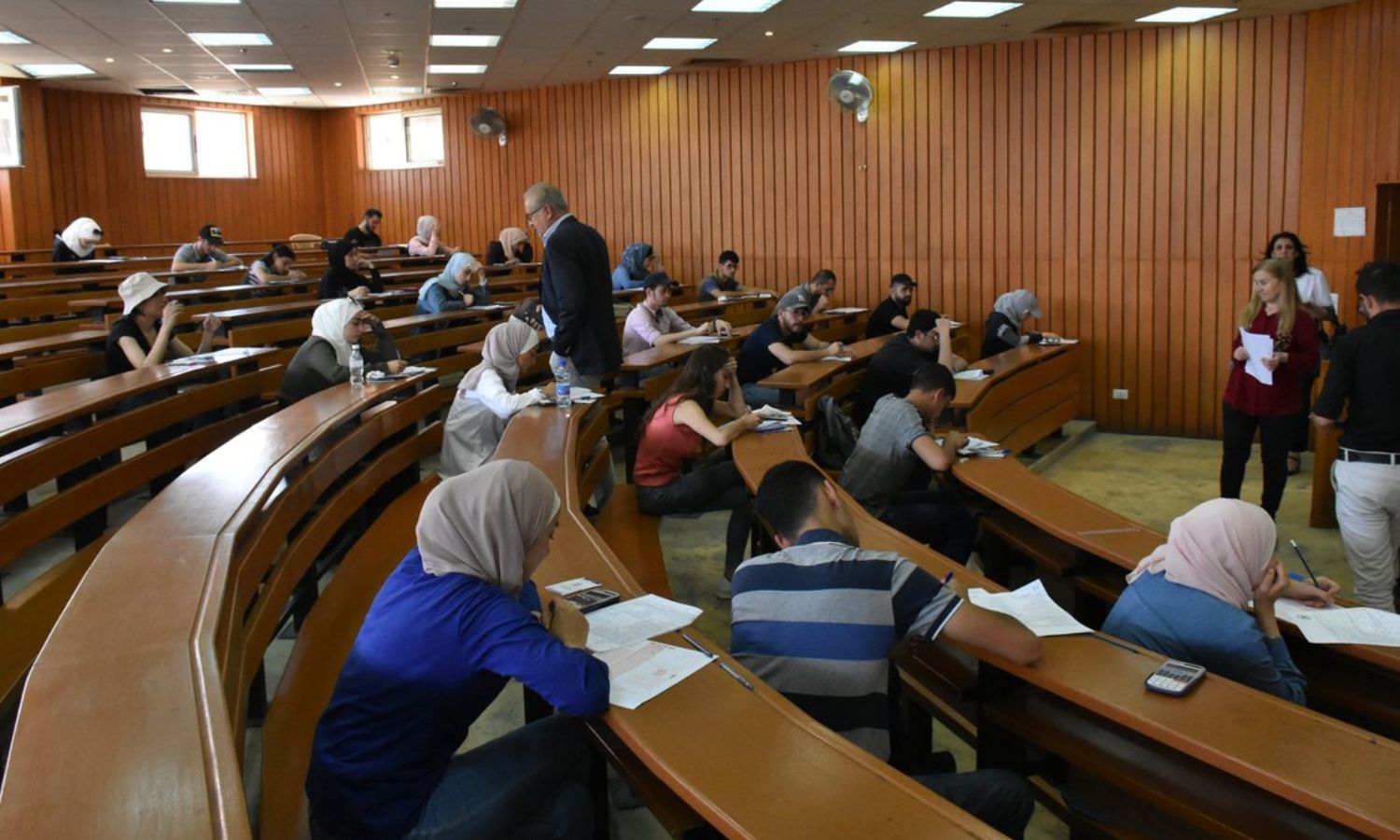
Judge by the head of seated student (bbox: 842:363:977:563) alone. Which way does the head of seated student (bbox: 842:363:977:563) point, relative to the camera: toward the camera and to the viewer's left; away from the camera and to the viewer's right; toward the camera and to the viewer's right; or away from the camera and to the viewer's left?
away from the camera and to the viewer's right

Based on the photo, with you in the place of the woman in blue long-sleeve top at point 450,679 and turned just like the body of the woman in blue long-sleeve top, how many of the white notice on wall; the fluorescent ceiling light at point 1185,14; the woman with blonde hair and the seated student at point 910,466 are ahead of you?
4

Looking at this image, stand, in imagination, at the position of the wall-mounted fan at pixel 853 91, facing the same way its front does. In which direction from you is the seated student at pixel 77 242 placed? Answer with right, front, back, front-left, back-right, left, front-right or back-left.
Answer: front-right

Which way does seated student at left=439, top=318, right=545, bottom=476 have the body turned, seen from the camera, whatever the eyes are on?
to the viewer's right

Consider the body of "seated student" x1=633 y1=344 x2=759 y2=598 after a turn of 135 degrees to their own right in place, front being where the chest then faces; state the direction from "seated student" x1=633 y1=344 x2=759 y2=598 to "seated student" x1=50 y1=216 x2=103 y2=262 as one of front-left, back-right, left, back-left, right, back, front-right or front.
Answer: right

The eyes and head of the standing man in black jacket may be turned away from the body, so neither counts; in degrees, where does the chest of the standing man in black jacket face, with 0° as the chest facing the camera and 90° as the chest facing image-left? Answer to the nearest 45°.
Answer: approximately 90°

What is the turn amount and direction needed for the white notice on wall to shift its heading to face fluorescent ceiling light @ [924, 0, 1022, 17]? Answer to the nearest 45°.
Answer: approximately 90° to its right

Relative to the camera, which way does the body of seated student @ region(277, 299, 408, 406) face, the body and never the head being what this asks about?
to the viewer's right

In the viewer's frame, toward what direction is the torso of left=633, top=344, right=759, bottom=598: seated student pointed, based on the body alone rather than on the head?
to the viewer's right

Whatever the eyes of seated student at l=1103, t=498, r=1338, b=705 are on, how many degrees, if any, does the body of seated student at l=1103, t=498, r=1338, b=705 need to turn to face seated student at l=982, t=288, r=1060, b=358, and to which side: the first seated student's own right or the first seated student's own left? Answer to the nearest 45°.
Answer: approximately 45° to the first seated student's own left

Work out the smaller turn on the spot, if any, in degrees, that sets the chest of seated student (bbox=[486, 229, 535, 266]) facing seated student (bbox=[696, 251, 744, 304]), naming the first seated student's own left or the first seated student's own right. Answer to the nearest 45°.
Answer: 0° — they already face them
